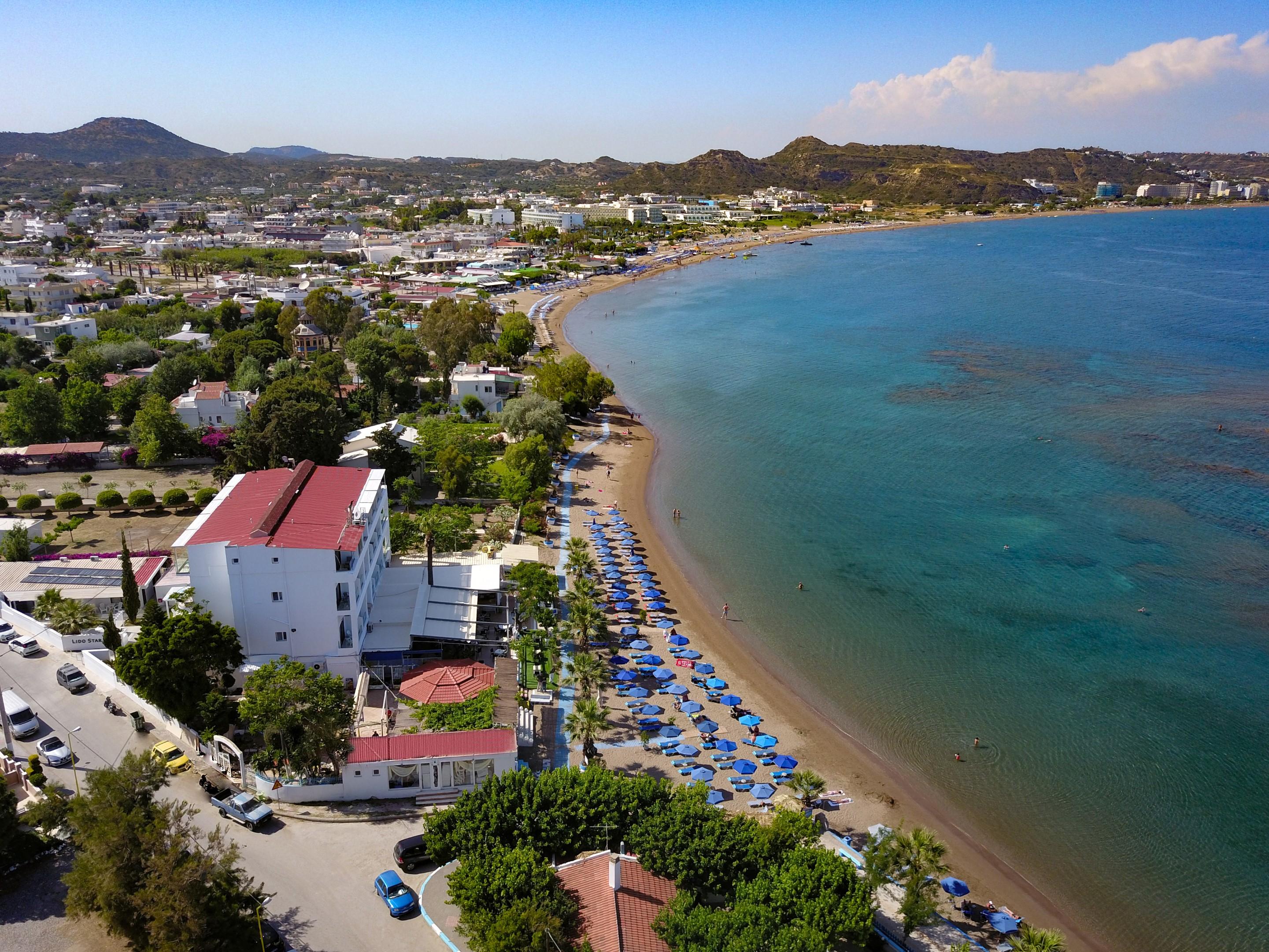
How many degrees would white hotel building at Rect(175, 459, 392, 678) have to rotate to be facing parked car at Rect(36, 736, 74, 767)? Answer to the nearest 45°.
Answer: approximately 135° to its right

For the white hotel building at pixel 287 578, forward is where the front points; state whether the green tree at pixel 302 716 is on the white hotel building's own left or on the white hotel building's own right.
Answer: on the white hotel building's own right

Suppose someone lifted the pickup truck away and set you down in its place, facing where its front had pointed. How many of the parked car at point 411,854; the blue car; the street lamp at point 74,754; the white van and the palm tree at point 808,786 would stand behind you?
2

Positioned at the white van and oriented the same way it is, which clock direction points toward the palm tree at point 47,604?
The palm tree is roughly at 8 o'clock from the white van.

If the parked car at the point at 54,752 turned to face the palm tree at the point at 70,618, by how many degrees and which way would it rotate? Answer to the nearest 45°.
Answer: approximately 135° to its left

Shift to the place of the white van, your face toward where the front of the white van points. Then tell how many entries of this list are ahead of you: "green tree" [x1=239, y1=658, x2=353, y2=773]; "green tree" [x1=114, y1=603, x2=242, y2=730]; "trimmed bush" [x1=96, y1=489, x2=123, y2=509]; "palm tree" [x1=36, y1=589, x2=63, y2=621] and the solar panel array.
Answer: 2

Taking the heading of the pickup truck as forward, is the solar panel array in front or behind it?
behind

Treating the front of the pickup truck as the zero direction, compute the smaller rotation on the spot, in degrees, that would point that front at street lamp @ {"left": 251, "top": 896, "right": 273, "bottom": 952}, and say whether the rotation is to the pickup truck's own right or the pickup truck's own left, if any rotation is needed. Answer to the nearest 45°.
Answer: approximately 45° to the pickup truck's own right

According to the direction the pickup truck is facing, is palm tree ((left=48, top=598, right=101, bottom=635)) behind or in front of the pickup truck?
behind

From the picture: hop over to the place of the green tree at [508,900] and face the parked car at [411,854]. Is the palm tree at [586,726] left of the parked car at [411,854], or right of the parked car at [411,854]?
right

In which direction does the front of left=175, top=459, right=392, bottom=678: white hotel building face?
to the viewer's right

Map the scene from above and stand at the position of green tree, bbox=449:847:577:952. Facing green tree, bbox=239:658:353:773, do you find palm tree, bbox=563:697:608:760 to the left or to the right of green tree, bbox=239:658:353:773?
right
